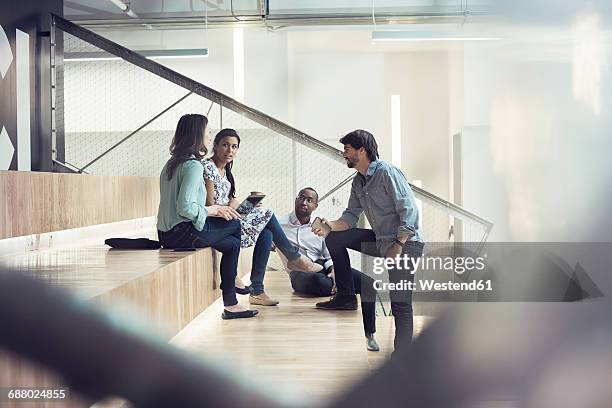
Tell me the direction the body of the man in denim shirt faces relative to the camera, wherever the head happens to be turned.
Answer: to the viewer's left

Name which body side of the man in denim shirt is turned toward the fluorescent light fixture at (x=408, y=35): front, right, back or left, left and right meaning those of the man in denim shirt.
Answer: right

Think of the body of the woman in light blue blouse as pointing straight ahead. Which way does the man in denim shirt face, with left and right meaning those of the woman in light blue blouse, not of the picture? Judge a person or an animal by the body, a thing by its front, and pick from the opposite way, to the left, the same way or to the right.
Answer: the opposite way

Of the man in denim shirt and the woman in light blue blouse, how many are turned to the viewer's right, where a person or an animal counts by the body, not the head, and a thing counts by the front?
1

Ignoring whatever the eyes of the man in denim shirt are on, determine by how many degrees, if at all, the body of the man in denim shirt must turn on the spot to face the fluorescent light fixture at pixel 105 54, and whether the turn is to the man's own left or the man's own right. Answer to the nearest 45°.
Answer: approximately 45° to the man's own right

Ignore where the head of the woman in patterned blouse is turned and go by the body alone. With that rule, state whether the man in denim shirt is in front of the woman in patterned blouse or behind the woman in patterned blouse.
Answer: in front

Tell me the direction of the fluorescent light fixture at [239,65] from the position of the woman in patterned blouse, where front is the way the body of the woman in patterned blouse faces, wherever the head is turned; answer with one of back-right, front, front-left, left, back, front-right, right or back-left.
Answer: back-left

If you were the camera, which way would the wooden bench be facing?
facing the viewer and to the right of the viewer

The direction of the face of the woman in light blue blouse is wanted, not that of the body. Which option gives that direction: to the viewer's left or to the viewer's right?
to the viewer's right

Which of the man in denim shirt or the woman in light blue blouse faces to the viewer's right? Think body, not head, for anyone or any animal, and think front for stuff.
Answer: the woman in light blue blouse

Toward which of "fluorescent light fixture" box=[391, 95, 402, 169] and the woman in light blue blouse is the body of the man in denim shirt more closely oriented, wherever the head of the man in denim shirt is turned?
the woman in light blue blouse

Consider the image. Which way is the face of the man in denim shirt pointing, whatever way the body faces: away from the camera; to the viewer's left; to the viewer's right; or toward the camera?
to the viewer's left

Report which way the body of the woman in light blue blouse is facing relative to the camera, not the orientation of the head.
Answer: to the viewer's right
